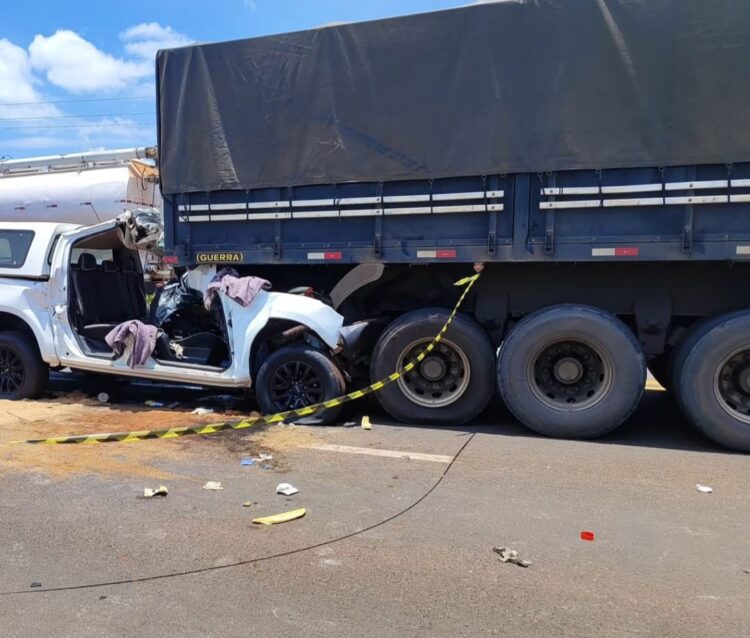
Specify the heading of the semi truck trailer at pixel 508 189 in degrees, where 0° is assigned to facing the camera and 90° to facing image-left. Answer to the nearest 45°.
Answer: approximately 270°

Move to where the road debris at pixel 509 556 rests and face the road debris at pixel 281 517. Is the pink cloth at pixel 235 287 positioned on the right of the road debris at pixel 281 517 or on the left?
right

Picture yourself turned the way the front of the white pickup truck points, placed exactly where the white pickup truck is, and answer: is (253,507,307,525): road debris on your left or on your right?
on your right

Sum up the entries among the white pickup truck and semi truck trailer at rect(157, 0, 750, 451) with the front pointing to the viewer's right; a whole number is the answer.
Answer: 2

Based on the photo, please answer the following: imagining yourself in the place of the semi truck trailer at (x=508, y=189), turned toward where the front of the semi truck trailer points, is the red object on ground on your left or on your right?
on your right

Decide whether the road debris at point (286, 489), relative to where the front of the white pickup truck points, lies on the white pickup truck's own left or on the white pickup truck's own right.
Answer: on the white pickup truck's own right

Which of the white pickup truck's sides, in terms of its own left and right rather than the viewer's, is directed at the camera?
right
